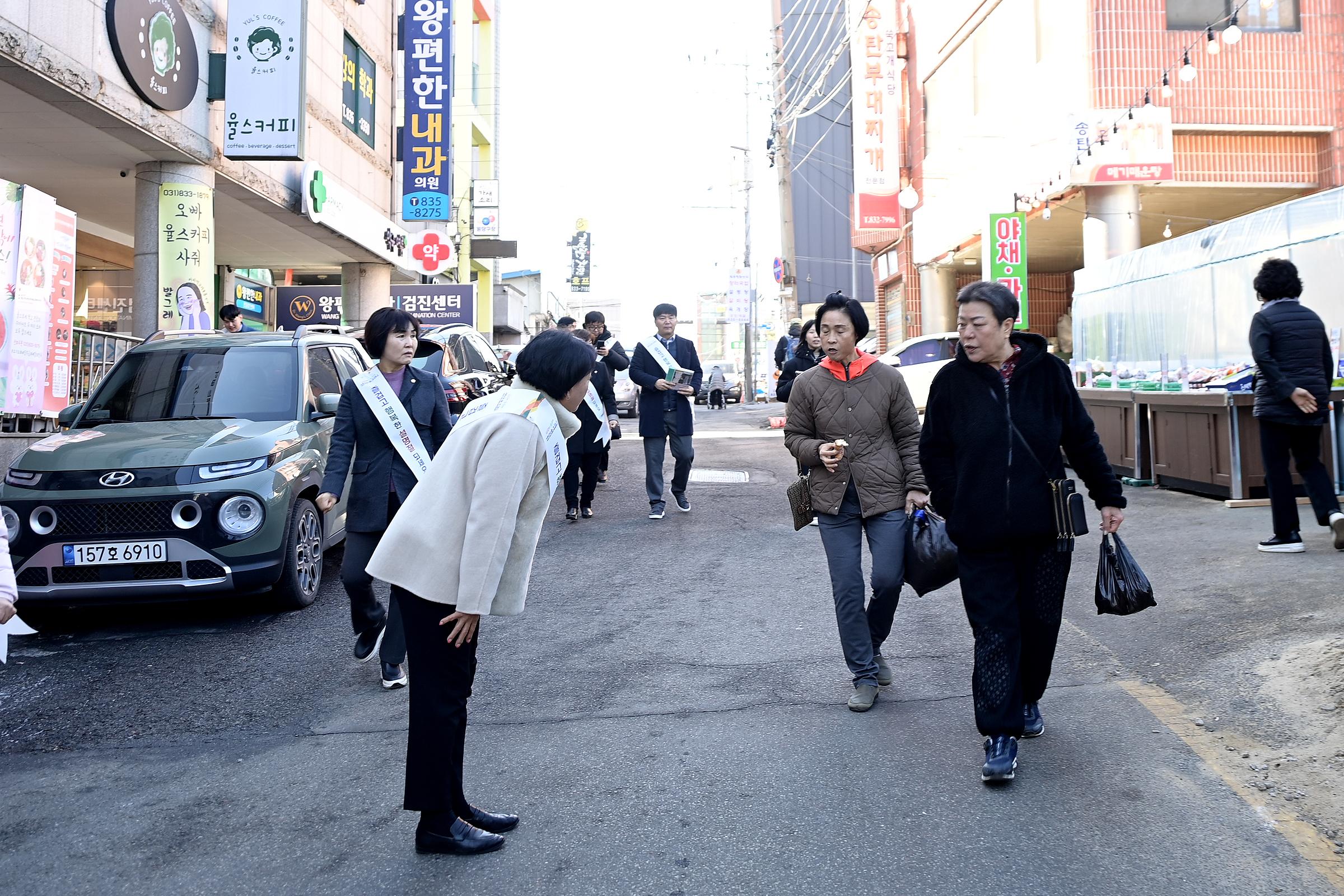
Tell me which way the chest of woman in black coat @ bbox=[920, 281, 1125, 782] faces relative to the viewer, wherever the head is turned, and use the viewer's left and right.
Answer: facing the viewer

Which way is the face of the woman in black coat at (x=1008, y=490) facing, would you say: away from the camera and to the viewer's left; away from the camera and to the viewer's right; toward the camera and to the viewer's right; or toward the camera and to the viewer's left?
toward the camera and to the viewer's left

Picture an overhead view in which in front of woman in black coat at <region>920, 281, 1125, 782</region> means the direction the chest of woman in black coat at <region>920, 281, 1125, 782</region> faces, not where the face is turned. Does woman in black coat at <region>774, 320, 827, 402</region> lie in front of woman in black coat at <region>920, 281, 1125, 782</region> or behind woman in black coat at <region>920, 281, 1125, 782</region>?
behind

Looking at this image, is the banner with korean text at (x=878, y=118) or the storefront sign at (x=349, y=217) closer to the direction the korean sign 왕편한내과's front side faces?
the storefront sign

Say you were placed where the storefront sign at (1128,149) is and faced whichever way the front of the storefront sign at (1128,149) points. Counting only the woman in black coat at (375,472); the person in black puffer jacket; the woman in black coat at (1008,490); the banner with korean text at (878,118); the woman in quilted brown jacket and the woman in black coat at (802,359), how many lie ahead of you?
5

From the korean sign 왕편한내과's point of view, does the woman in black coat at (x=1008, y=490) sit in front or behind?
in front

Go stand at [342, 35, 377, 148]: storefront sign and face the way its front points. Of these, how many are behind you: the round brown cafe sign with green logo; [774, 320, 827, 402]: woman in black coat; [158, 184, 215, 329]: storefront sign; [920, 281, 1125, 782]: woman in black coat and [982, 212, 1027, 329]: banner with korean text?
0

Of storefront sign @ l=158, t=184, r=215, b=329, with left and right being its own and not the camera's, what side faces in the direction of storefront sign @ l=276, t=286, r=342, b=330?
back

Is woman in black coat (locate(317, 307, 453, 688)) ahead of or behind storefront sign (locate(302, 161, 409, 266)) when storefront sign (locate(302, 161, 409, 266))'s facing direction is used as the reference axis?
ahead

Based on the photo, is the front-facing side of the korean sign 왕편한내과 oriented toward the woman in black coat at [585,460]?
yes

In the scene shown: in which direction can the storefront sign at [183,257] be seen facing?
toward the camera

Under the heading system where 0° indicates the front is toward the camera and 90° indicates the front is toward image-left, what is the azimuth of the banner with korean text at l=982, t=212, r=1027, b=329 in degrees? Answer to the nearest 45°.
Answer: approximately 0°
